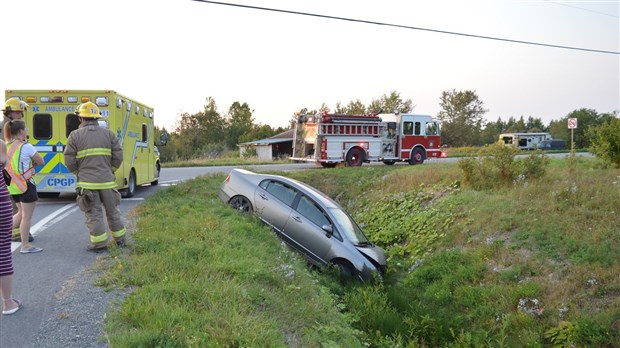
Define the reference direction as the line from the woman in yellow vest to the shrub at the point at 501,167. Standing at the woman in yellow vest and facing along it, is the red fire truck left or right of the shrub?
left

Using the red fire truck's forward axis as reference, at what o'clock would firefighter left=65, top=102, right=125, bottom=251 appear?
The firefighter is roughly at 5 o'clock from the red fire truck.

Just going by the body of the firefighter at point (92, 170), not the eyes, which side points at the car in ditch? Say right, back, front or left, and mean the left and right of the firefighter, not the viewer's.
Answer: right

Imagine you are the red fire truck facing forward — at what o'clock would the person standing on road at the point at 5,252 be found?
The person standing on road is roughly at 5 o'clock from the red fire truck.

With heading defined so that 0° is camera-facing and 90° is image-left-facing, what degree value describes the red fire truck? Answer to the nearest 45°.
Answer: approximately 225°

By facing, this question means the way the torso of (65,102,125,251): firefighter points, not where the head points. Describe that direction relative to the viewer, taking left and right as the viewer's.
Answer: facing away from the viewer

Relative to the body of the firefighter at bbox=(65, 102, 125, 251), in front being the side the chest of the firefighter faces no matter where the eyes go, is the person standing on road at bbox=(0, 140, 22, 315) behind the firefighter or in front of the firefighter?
behind

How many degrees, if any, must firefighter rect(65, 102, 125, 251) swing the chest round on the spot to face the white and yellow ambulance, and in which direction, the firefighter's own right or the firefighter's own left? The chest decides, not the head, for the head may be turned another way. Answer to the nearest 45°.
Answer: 0° — they already face it

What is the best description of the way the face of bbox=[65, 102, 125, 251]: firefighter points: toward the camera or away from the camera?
away from the camera

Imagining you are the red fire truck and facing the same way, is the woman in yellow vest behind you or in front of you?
behind

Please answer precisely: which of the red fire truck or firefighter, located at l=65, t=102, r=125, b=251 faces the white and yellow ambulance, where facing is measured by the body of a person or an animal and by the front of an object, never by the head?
the firefighter
